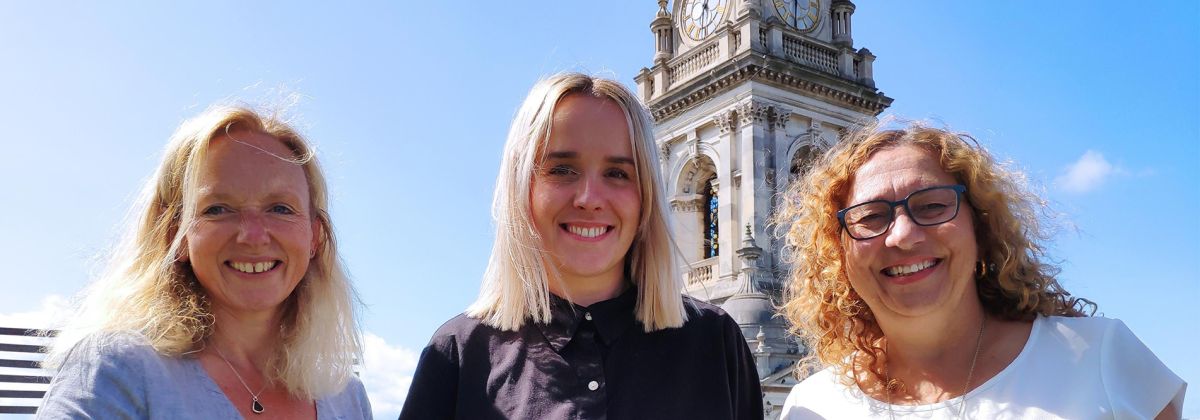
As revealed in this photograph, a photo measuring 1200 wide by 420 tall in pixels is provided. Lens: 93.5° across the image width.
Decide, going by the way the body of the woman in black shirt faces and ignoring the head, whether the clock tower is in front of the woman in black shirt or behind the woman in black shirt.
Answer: behind

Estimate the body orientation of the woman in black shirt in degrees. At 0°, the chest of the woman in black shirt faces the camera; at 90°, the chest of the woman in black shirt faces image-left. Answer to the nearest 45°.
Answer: approximately 0°

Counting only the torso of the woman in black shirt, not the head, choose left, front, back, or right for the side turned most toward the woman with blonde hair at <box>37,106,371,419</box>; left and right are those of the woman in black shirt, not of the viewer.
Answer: right
